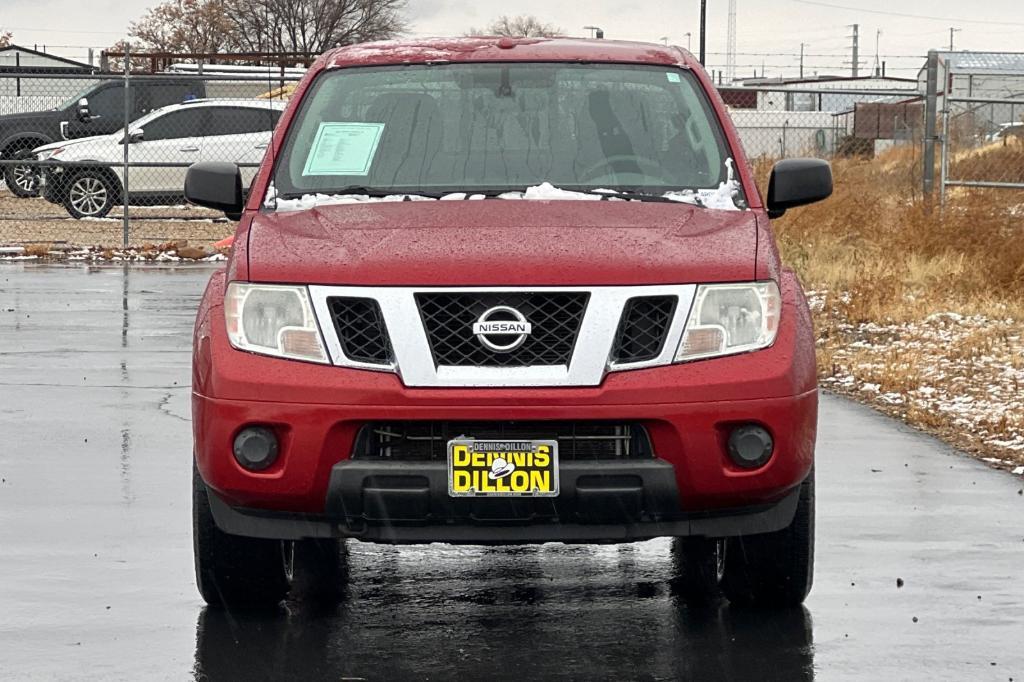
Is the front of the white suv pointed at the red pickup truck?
no

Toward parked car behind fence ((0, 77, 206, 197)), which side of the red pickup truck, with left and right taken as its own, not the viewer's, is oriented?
back

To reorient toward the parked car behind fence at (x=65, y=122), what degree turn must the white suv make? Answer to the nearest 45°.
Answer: approximately 90° to its right

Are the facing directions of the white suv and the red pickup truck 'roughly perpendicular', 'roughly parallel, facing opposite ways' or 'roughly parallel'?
roughly perpendicular

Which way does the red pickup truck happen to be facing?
toward the camera

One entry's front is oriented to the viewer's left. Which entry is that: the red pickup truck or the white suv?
the white suv

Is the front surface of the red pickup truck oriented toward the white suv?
no

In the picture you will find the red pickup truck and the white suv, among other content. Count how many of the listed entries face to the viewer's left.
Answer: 1

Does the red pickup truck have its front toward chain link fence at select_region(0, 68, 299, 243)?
no

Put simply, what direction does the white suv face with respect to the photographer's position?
facing to the left of the viewer
